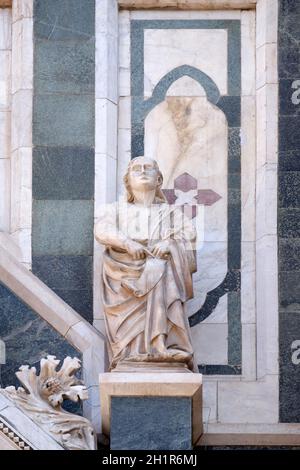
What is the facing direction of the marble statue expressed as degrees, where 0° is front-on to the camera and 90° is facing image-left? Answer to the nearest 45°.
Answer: approximately 0°
